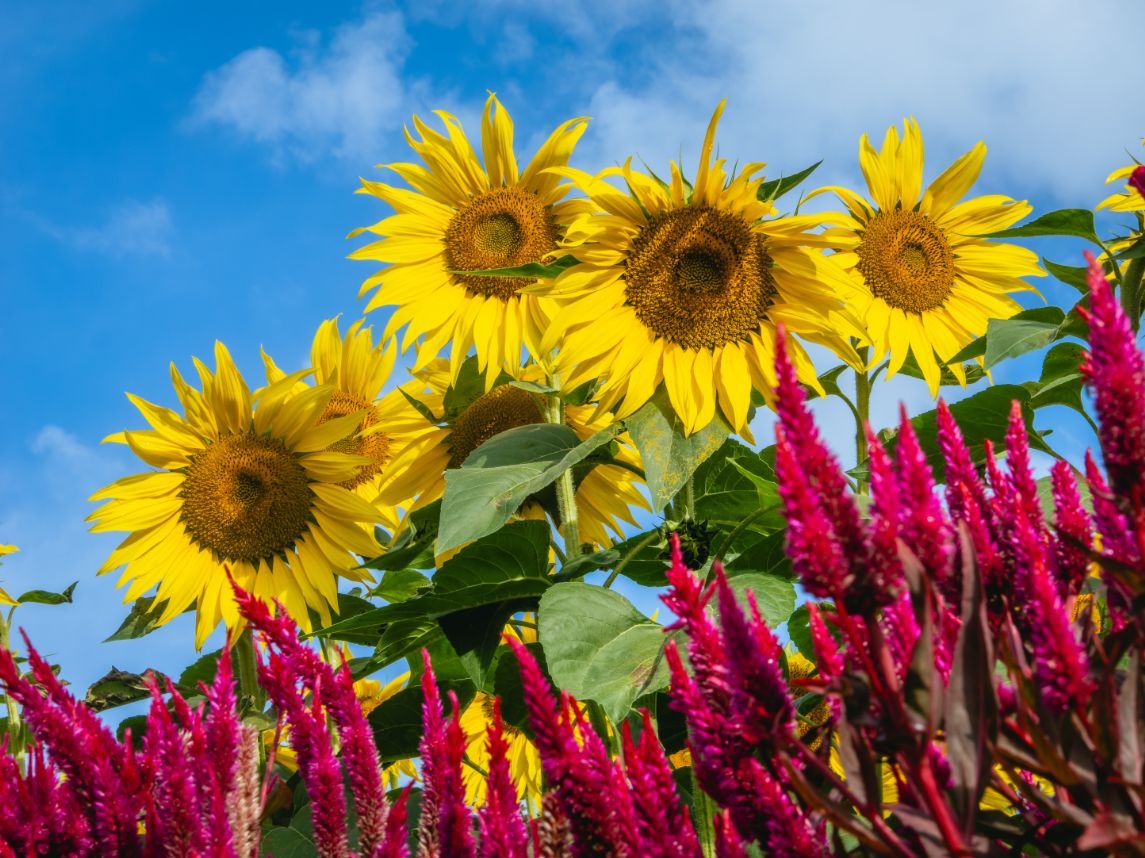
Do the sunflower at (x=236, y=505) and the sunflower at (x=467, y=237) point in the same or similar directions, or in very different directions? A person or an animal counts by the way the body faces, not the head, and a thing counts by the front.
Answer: same or similar directions

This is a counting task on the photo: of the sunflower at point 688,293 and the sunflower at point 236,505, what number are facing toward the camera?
2

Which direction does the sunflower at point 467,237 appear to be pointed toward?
toward the camera

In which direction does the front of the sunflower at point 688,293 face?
toward the camera

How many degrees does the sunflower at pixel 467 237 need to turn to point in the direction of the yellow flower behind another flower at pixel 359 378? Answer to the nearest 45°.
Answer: approximately 135° to its right

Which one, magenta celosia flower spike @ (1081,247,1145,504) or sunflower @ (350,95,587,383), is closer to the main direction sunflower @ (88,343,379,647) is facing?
the magenta celosia flower spike

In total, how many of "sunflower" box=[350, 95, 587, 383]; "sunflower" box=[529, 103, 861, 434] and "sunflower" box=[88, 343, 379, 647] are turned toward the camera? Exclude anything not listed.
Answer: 3

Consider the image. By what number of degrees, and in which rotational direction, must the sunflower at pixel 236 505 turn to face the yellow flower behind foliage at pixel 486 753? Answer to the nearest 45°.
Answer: approximately 135° to its left

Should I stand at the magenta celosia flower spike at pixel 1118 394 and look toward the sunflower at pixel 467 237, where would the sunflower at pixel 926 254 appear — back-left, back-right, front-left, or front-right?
front-right

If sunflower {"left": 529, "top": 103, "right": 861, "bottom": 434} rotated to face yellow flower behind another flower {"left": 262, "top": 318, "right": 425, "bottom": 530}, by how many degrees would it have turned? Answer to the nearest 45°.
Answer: approximately 135° to its right

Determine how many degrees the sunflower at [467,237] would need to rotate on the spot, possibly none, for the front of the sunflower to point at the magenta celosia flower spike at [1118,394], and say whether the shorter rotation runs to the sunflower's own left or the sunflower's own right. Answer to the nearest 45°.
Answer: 0° — it already faces it

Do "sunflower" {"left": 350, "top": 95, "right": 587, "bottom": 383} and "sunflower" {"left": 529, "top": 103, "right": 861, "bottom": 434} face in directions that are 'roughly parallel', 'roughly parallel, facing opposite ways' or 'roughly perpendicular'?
roughly parallel
